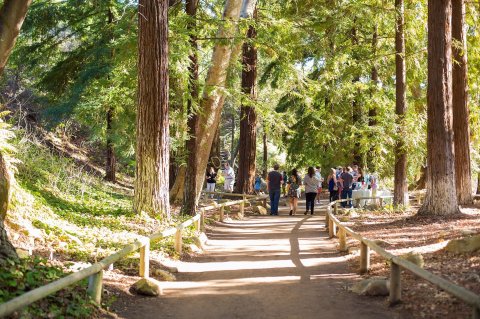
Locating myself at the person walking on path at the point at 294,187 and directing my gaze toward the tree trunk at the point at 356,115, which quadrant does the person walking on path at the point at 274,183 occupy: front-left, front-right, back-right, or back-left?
back-left

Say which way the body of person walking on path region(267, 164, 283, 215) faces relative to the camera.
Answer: away from the camera

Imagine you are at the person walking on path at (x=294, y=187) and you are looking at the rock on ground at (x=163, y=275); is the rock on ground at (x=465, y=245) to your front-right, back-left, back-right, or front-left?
front-left

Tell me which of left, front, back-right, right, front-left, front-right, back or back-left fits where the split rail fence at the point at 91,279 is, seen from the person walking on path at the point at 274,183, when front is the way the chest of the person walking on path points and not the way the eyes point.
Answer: back

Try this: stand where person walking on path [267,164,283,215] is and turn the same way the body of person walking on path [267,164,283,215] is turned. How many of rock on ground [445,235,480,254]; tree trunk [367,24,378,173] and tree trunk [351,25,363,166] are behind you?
1

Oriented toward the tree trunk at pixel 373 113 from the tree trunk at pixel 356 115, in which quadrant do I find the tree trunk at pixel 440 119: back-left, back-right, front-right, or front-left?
front-right

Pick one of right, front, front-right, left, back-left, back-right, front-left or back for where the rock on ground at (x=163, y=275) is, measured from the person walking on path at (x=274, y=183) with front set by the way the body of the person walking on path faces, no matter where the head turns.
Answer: back

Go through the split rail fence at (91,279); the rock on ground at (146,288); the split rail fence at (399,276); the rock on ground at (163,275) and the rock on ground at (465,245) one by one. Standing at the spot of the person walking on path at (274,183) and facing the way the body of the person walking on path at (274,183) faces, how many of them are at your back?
5

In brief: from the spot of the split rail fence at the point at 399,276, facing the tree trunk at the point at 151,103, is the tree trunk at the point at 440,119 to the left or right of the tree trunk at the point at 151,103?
right
